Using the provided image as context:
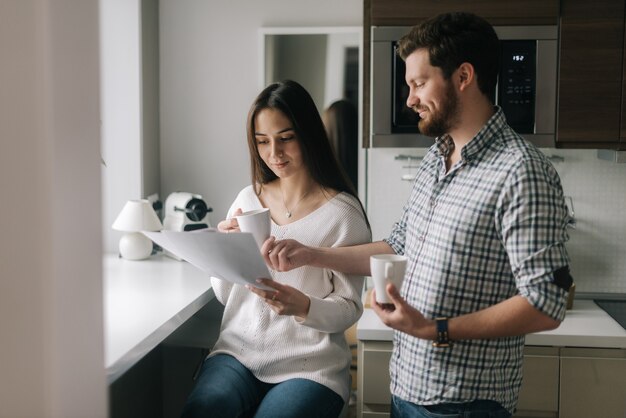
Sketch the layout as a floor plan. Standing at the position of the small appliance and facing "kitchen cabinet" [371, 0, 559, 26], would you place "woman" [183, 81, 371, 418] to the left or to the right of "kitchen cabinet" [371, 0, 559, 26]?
right

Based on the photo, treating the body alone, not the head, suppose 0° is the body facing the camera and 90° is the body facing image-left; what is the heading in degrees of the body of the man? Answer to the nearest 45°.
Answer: approximately 45°

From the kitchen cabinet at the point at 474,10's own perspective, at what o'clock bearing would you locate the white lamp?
The white lamp is roughly at 3 o'clock from the kitchen cabinet.

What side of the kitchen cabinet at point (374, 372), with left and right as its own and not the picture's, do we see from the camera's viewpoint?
front

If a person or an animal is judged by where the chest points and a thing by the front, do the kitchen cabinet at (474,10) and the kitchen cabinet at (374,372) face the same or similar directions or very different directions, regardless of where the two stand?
same or similar directions

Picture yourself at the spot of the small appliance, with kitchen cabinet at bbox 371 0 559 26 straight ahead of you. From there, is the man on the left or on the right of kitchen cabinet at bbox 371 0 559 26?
right

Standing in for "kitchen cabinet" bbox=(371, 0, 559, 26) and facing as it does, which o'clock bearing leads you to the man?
The man is roughly at 12 o'clock from the kitchen cabinet.

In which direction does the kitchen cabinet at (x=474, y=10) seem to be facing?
toward the camera

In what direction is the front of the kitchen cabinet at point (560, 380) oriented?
toward the camera

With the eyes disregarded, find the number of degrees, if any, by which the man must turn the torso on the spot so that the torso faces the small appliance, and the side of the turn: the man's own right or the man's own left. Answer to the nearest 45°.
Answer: approximately 90° to the man's own right
